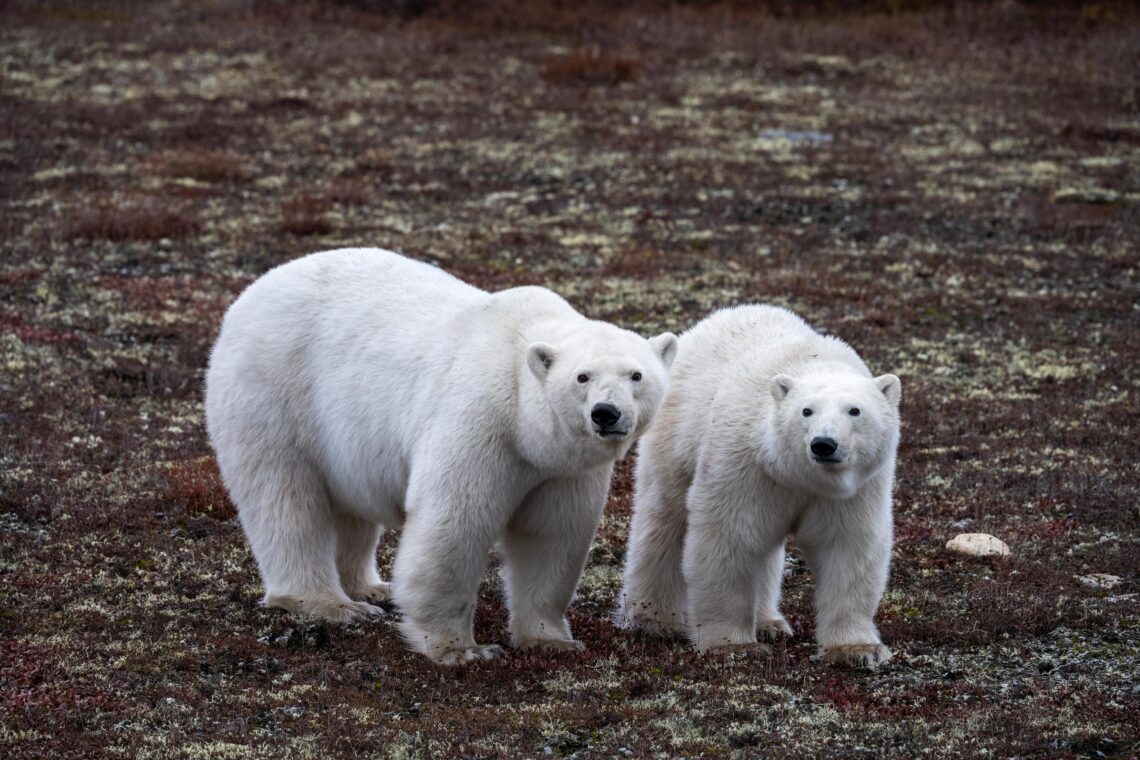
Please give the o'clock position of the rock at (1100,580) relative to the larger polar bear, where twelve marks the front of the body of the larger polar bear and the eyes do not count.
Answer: The rock is roughly at 10 o'clock from the larger polar bear.

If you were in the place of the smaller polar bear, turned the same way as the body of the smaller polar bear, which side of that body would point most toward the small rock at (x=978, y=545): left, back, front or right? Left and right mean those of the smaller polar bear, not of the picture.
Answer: left

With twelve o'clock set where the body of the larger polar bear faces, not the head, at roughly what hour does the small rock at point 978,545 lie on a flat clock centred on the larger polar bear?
The small rock is roughly at 10 o'clock from the larger polar bear.

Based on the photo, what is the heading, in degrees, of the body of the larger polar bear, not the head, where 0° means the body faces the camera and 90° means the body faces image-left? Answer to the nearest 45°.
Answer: approximately 315°

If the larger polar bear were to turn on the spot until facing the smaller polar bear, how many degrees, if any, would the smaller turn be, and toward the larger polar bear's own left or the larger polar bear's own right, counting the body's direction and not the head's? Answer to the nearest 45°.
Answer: approximately 45° to the larger polar bear's own left

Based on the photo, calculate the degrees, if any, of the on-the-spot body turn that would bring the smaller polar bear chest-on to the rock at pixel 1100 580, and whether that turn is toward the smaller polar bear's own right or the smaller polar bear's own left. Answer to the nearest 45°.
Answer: approximately 90° to the smaller polar bear's own left

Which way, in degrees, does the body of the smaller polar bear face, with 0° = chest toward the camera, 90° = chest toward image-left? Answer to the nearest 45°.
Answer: approximately 315°
